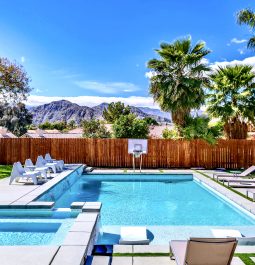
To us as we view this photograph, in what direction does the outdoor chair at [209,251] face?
facing away from the viewer

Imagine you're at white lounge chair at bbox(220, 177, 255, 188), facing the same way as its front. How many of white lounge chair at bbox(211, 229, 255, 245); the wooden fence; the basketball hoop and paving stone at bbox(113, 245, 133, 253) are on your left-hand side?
2

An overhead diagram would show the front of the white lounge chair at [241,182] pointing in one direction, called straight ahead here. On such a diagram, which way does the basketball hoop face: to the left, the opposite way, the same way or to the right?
to the left

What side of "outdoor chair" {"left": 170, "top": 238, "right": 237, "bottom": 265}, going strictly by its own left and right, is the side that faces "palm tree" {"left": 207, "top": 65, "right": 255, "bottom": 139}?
front

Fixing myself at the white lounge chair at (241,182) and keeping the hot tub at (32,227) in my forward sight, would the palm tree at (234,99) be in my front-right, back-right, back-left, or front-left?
back-right

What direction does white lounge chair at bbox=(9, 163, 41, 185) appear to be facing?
to the viewer's right

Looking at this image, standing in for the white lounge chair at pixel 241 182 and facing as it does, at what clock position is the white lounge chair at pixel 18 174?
the white lounge chair at pixel 18 174 is roughly at 11 o'clock from the white lounge chair at pixel 241 182.

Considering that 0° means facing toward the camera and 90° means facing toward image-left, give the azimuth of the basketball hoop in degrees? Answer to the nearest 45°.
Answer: approximately 0°

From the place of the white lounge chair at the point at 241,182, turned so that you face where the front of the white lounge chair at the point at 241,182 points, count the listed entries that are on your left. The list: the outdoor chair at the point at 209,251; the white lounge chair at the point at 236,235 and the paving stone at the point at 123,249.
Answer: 3

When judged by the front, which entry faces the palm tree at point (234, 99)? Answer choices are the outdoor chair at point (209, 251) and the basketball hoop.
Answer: the outdoor chair

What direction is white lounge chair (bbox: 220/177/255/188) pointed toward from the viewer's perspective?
to the viewer's left

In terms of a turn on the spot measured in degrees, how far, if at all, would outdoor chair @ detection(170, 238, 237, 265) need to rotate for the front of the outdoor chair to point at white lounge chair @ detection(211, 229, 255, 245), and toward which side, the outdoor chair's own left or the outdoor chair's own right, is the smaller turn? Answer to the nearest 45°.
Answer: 0° — it already faces it

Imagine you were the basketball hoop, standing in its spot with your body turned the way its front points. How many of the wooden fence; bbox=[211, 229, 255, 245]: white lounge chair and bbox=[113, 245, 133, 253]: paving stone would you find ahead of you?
2

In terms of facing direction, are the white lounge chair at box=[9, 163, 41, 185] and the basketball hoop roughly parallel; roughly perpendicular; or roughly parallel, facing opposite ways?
roughly perpendicular

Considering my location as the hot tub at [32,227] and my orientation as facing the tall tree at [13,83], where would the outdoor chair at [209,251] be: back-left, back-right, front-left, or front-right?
back-right

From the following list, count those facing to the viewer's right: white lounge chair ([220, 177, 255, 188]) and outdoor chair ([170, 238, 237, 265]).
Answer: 0
